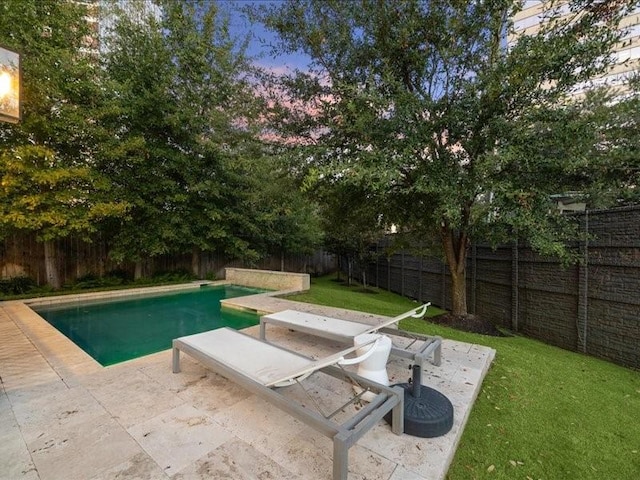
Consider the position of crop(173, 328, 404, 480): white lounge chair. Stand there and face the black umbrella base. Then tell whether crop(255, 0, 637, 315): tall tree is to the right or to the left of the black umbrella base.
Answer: left

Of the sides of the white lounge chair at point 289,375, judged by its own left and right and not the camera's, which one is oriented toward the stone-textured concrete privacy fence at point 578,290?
right

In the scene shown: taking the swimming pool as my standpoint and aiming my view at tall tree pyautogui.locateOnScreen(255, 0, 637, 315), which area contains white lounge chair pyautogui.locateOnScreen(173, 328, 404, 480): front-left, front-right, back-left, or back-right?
front-right

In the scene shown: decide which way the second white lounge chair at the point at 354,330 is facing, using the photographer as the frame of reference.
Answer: facing away from the viewer and to the left of the viewer

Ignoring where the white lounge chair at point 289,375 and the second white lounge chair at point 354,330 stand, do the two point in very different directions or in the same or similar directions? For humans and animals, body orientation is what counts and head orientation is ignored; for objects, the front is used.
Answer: same or similar directions

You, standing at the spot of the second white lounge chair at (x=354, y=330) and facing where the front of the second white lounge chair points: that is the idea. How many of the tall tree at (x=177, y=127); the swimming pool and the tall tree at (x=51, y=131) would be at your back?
0

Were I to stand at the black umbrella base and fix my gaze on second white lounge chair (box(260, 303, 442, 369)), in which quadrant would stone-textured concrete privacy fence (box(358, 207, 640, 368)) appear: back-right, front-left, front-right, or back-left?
front-right

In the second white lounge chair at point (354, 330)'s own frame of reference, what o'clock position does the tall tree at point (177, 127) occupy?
The tall tree is roughly at 12 o'clock from the second white lounge chair.

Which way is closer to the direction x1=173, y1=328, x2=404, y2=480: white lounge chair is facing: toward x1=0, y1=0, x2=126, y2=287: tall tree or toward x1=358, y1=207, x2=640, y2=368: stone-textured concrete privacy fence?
the tall tree

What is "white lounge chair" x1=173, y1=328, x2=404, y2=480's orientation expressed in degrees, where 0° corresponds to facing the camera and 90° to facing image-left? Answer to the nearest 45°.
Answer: approximately 135°

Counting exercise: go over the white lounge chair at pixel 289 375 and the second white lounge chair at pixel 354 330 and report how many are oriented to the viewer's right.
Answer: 0

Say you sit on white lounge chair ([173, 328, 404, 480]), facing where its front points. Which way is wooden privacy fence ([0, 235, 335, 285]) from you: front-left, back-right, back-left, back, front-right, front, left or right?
front

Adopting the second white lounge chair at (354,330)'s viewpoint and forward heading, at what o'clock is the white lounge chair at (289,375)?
The white lounge chair is roughly at 8 o'clock from the second white lounge chair.

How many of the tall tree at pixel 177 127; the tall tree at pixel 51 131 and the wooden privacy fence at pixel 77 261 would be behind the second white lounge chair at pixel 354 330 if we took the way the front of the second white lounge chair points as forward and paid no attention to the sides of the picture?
0

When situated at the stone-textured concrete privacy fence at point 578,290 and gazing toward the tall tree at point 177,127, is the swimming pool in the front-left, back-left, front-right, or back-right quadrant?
front-left

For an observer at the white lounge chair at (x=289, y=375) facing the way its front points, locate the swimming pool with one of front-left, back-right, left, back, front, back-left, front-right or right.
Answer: front

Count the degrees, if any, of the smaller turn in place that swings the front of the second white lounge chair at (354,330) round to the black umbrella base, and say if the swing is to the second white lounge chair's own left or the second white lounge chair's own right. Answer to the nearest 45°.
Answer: approximately 135° to the second white lounge chair's own left

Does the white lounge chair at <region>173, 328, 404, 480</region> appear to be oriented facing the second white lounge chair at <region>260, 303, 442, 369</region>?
no
